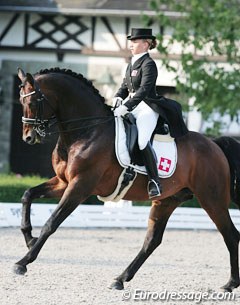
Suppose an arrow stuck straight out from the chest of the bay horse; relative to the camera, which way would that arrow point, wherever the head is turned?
to the viewer's left

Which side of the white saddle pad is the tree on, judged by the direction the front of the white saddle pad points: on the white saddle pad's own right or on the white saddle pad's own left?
on the white saddle pad's own right

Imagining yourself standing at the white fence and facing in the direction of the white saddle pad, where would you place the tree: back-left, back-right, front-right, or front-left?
back-left

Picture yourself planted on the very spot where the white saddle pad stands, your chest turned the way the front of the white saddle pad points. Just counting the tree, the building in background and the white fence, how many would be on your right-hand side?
3

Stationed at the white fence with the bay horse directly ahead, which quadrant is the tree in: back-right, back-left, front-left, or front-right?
back-left

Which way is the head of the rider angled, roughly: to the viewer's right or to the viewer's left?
to the viewer's left

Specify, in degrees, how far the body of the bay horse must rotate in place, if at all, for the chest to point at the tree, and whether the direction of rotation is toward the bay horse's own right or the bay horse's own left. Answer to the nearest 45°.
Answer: approximately 90° to the bay horse's own right

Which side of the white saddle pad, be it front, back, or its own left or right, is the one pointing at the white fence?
right

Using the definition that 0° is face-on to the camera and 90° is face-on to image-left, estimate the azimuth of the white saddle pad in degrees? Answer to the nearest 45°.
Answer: approximately 90°
